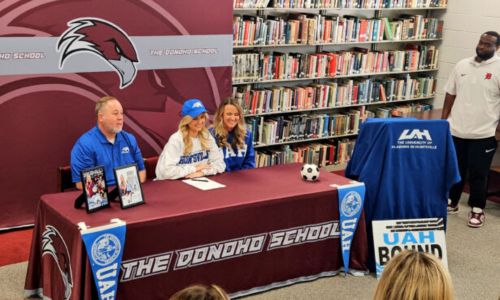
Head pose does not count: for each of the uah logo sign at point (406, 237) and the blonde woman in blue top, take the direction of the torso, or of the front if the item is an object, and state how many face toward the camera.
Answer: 2

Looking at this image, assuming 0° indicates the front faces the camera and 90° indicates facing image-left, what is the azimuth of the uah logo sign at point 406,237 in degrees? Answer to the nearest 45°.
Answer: approximately 0°

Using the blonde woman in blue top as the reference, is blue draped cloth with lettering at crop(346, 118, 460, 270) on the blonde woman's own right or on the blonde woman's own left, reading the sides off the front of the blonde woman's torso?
on the blonde woman's own left

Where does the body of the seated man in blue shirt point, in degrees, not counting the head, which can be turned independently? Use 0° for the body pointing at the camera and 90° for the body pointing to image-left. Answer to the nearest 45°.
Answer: approximately 315°

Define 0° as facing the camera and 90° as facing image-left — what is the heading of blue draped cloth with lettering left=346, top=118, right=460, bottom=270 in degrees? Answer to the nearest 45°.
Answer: approximately 0°

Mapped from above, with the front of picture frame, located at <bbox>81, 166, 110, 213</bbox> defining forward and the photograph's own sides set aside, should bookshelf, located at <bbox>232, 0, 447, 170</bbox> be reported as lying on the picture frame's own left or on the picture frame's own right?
on the picture frame's own left

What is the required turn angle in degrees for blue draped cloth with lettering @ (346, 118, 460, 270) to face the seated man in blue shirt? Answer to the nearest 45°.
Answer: approximately 90° to its right

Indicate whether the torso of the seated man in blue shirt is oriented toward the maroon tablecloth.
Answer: yes
